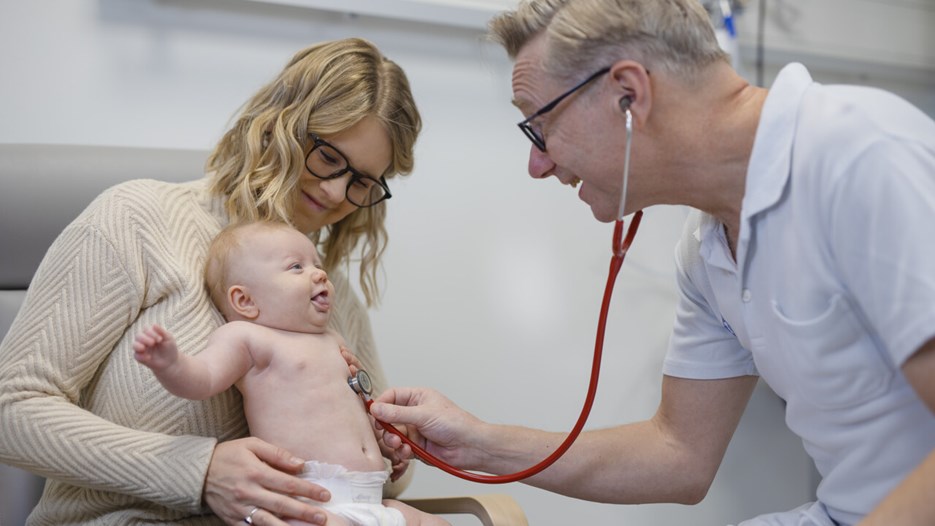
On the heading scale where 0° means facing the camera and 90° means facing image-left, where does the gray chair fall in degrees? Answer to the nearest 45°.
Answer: approximately 315°

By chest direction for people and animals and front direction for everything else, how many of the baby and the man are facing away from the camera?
0

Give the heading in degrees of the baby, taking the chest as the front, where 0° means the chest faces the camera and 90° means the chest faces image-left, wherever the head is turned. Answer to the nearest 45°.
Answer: approximately 315°

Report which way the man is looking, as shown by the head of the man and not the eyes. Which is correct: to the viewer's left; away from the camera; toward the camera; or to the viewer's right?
to the viewer's left

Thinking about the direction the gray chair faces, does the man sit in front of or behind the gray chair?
in front

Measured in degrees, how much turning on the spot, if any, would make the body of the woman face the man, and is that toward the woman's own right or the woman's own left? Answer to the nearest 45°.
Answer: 0° — they already face them

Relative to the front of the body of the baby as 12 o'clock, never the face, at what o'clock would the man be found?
The man is roughly at 11 o'clock from the baby.

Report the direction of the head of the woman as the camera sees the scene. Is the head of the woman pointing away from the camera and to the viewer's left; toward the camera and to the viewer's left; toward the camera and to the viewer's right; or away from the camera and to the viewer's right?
toward the camera and to the viewer's right

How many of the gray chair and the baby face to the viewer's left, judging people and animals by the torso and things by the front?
0
